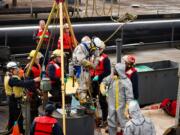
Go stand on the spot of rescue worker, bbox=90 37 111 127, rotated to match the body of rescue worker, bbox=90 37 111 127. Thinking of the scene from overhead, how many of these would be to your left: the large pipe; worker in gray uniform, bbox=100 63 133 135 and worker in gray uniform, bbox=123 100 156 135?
2

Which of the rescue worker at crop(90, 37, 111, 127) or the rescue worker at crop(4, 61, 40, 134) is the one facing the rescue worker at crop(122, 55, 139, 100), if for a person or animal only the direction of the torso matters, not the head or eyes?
the rescue worker at crop(4, 61, 40, 134)

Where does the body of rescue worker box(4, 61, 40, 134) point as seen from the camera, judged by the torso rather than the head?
to the viewer's right

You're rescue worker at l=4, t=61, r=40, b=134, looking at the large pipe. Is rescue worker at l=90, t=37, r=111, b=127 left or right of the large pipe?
right

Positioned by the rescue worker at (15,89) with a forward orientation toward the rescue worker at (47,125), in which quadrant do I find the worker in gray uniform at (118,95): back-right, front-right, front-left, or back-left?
front-left

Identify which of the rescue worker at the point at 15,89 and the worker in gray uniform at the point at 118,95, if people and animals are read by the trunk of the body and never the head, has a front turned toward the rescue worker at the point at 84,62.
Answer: the rescue worker at the point at 15,89

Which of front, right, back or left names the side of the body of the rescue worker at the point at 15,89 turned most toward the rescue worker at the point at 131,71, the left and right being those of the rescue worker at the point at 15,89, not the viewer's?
front

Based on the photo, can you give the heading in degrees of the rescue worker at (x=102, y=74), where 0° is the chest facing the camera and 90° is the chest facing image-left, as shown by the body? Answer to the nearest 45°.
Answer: approximately 90°

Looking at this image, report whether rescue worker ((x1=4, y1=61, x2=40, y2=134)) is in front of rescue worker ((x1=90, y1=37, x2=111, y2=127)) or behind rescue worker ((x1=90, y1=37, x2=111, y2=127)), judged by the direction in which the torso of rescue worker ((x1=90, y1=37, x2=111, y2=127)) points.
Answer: in front
